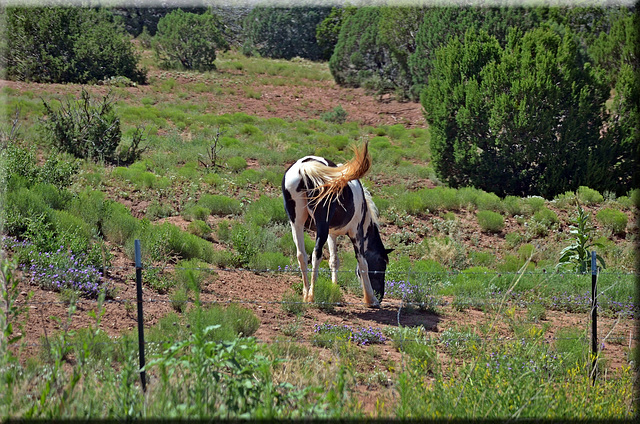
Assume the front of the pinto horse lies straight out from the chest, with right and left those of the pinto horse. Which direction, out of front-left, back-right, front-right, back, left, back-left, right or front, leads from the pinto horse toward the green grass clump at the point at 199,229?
left

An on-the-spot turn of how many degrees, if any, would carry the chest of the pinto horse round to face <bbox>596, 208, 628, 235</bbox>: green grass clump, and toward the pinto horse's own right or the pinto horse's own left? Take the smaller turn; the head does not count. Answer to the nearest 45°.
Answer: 0° — it already faces it

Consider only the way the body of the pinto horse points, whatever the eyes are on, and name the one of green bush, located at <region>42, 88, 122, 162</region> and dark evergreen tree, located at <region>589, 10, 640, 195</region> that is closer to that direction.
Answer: the dark evergreen tree

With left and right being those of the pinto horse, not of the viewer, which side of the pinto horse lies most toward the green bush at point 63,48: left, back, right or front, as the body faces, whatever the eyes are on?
left

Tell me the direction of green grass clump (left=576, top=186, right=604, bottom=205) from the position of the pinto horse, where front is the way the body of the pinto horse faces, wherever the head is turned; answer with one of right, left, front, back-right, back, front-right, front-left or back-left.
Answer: front

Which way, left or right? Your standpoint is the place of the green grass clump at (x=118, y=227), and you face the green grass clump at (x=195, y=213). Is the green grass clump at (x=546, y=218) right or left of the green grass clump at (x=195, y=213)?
right

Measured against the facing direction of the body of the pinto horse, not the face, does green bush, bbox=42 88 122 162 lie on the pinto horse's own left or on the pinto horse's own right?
on the pinto horse's own left

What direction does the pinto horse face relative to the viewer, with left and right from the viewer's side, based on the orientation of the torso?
facing away from the viewer and to the right of the viewer

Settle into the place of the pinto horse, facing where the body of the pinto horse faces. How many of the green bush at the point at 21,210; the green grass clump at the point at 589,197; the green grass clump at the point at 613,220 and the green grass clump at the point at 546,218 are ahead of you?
3

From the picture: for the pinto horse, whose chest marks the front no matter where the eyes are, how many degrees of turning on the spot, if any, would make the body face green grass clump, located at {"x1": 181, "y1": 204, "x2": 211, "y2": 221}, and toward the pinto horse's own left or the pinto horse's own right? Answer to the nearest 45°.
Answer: approximately 90° to the pinto horse's own left

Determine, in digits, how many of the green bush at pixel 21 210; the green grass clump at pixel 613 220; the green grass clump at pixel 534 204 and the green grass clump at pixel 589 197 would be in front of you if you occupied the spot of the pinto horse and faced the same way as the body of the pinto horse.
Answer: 3
